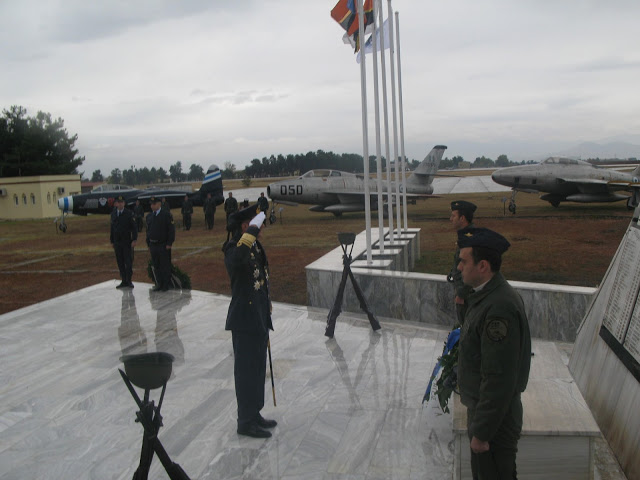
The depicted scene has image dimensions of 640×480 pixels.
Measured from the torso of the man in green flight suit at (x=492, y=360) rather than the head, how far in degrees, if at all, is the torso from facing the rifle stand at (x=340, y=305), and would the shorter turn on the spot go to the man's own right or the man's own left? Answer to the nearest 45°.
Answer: approximately 45° to the man's own right

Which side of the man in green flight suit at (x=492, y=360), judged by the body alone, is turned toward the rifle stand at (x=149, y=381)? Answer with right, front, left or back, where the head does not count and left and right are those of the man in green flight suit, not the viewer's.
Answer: front

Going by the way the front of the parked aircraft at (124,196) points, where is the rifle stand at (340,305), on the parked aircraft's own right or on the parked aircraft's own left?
on the parked aircraft's own left

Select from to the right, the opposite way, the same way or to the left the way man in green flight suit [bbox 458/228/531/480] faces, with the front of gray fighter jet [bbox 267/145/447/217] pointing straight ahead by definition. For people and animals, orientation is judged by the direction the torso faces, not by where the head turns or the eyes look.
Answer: the same way

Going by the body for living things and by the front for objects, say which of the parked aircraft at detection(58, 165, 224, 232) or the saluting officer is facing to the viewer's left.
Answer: the parked aircraft

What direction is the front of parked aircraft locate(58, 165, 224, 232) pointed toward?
to the viewer's left

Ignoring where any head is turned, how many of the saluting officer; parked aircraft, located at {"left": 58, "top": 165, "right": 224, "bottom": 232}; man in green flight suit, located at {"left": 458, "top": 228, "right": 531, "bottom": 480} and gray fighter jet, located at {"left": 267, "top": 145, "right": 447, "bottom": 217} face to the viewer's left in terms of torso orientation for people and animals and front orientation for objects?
3

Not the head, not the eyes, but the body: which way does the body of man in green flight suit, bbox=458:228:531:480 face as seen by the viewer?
to the viewer's left

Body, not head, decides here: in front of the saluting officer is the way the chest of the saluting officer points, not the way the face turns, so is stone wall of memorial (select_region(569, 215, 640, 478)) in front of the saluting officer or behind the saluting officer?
in front

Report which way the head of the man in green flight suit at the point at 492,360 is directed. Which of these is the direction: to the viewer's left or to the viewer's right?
to the viewer's left

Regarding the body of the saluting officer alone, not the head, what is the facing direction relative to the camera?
to the viewer's right

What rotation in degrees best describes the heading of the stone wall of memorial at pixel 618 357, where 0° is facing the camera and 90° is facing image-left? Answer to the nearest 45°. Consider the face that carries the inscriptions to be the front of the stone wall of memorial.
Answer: approximately 45°

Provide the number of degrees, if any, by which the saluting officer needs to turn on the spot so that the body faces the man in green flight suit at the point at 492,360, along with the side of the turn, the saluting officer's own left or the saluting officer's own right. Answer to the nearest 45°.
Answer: approximately 45° to the saluting officer's own right

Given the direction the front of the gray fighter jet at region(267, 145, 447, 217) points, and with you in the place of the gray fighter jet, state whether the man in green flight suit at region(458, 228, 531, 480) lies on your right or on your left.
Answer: on your left

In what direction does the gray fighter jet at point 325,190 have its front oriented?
to the viewer's left

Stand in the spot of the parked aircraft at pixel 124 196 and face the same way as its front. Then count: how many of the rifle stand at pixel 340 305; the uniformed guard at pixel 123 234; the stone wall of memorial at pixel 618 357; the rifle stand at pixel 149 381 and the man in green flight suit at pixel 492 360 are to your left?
5

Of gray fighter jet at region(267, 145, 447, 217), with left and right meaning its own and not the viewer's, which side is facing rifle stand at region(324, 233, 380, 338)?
left

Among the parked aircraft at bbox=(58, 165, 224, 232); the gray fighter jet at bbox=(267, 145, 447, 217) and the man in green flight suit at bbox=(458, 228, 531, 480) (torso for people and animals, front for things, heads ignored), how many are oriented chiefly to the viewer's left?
3

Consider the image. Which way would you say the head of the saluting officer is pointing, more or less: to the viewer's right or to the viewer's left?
to the viewer's right
